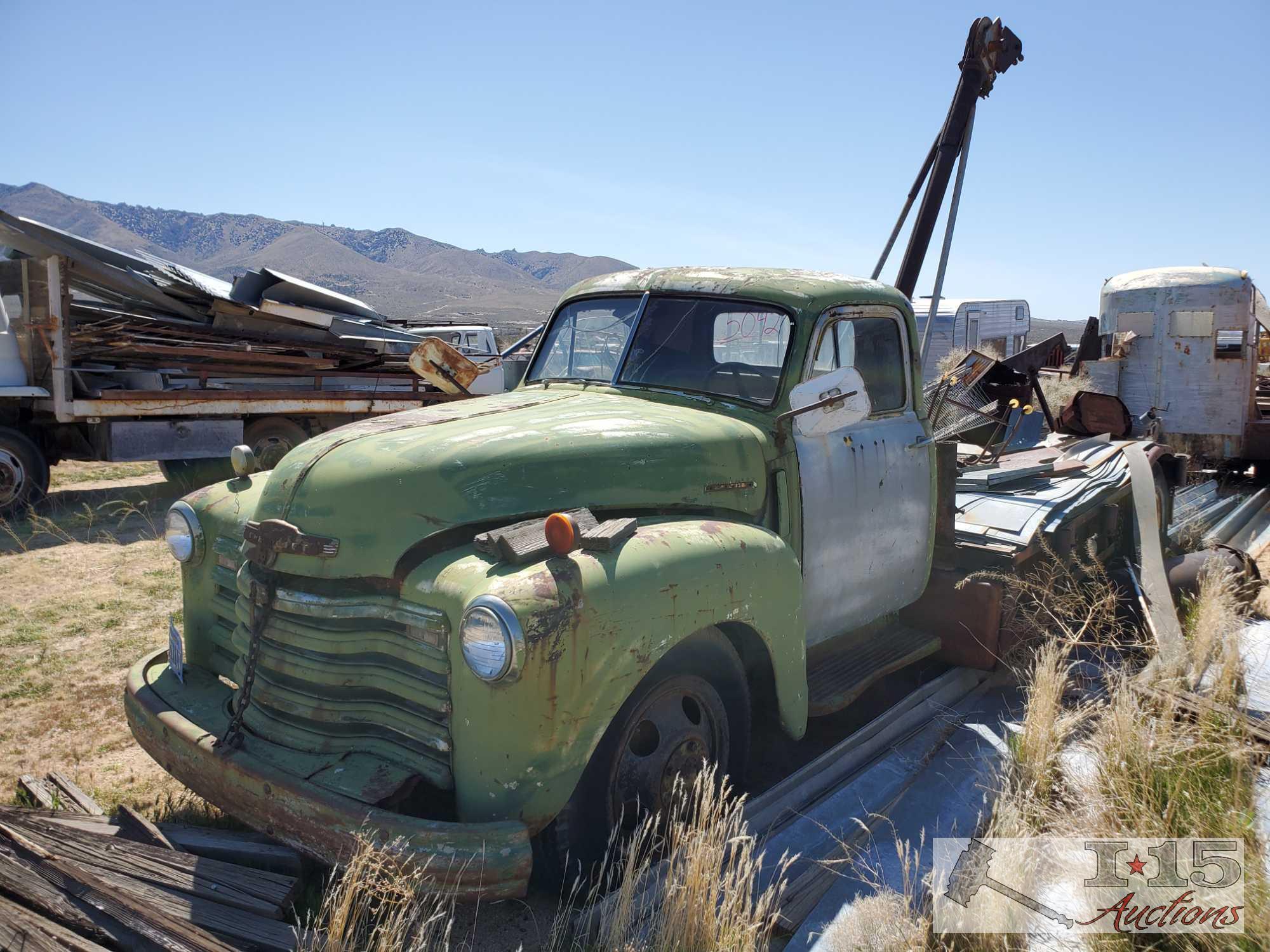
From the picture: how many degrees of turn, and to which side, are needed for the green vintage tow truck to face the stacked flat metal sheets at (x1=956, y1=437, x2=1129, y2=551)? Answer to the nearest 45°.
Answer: approximately 180°

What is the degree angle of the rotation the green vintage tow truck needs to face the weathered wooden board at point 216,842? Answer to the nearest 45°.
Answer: approximately 45° to its right

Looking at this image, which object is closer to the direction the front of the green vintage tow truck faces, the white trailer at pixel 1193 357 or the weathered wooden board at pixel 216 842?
the weathered wooden board

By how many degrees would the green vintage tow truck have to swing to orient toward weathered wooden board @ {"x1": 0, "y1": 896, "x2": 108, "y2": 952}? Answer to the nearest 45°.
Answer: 0° — it already faces it

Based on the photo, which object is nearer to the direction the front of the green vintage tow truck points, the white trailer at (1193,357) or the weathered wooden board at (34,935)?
the weathered wooden board

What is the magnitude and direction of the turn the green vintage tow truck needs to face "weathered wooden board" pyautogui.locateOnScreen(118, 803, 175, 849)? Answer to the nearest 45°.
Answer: approximately 45° to its right

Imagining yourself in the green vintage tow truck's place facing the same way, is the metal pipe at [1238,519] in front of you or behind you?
behind

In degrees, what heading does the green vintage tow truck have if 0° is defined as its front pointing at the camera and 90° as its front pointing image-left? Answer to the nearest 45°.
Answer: approximately 45°

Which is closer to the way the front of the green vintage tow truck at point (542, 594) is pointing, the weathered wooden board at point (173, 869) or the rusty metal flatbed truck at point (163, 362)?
the weathered wooden board

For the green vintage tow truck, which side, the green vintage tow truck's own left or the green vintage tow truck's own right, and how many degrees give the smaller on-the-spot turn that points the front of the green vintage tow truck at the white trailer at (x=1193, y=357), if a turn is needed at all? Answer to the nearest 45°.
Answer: approximately 180°

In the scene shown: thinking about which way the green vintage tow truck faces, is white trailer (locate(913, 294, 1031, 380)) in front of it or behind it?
behind

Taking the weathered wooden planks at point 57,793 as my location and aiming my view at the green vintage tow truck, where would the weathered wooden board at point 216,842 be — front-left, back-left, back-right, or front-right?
front-right
